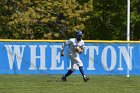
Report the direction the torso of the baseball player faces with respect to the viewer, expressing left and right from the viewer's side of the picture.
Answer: facing the viewer and to the right of the viewer

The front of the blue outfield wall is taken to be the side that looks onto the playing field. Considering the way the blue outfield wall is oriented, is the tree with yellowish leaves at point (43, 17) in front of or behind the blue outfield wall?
behind

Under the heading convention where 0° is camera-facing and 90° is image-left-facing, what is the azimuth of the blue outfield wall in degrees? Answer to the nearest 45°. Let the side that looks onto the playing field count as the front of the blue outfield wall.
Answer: approximately 0°

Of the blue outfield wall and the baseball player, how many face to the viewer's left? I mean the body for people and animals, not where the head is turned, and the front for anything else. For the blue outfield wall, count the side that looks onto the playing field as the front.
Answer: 0

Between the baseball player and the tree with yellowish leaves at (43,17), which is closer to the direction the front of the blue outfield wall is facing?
the baseball player

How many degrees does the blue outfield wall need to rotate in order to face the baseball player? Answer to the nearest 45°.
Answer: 0° — it already faces them
